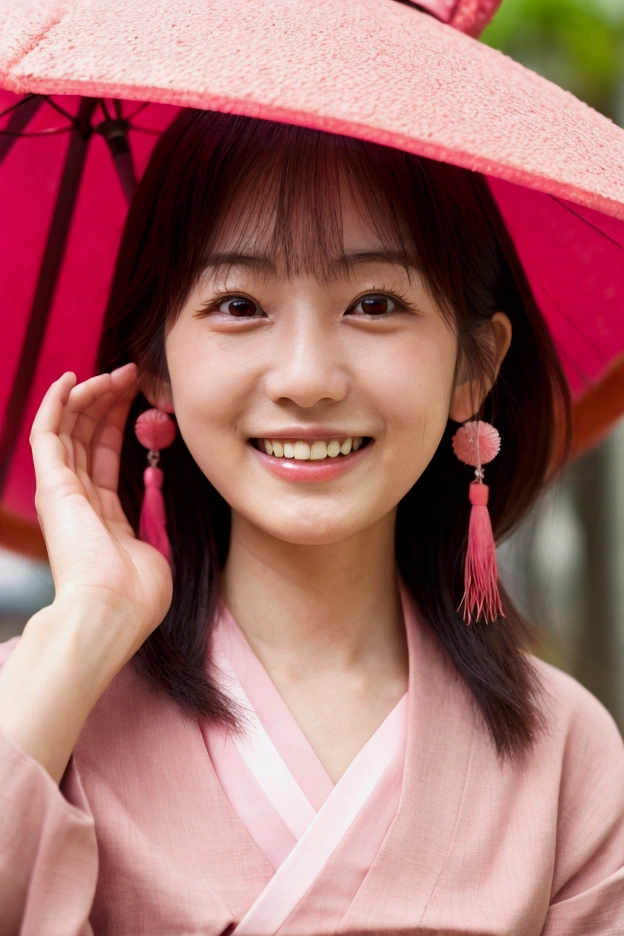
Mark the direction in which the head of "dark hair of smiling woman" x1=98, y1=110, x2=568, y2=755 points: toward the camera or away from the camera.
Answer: toward the camera

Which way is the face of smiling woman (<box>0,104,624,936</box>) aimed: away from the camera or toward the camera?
toward the camera

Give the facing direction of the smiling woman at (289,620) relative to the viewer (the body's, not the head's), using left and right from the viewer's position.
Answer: facing the viewer

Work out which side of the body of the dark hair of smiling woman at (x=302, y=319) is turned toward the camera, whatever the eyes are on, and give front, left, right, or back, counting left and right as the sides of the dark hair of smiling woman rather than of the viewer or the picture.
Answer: front
